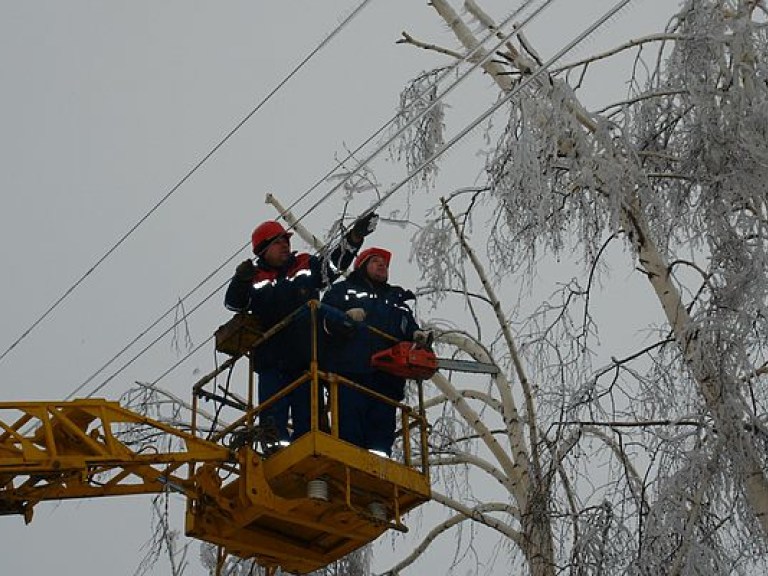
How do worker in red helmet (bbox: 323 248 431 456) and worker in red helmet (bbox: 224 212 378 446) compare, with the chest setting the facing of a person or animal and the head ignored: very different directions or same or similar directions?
same or similar directions

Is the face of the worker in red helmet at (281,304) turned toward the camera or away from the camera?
toward the camera

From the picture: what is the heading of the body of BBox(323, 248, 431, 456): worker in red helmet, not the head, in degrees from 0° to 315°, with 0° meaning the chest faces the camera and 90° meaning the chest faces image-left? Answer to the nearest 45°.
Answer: approximately 315°

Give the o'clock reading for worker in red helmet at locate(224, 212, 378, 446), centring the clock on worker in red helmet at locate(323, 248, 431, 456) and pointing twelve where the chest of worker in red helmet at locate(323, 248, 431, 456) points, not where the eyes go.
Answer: worker in red helmet at locate(224, 212, 378, 446) is roughly at 4 o'clock from worker in red helmet at locate(323, 248, 431, 456).

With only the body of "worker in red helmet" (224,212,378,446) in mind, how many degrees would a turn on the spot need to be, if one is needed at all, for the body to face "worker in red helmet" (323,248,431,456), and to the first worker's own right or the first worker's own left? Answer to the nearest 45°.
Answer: approximately 45° to the first worker's own left

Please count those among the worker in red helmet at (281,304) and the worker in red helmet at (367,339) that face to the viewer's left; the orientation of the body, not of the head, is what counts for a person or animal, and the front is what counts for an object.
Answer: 0

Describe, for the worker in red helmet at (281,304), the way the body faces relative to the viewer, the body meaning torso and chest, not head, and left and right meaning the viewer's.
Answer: facing the viewer and to the right of the viewer
